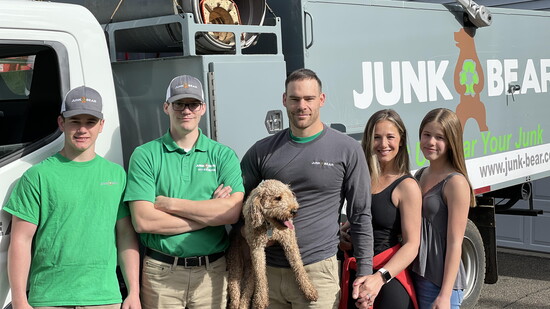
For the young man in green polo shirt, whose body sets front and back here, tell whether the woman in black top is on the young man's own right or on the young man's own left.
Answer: on the young man's own left

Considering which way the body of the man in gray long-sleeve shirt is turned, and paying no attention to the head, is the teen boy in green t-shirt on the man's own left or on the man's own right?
on the man's own right

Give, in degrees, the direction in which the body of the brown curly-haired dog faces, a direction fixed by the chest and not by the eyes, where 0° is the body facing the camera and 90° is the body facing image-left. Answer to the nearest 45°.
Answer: approximately 315°
